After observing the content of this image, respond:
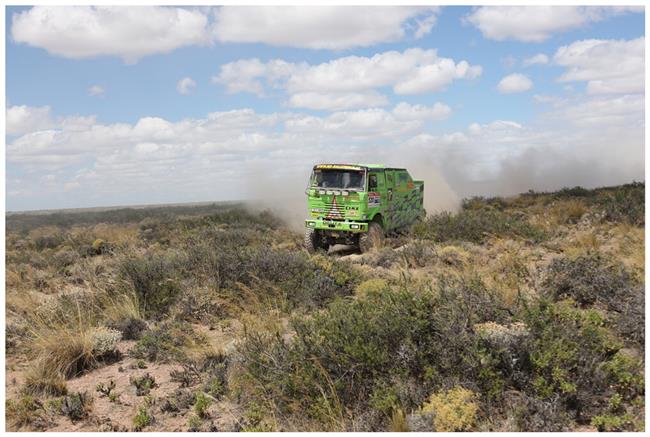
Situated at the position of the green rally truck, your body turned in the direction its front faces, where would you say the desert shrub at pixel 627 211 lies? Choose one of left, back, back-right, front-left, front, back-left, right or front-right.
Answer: back-left

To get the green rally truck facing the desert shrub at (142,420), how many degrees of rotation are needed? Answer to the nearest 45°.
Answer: approximately 45° to its left

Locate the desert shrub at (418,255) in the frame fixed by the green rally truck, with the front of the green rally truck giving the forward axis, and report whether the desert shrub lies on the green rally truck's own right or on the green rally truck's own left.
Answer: on the green rally truck's own left

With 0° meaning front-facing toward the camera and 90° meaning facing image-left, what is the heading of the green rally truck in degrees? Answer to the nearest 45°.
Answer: approximately 45°

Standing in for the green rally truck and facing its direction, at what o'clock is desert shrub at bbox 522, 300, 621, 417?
The desert shrub is roughly at 10 o'clock from the green rally truck.

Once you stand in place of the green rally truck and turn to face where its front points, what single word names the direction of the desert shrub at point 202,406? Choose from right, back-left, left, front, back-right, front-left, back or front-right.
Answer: front-left

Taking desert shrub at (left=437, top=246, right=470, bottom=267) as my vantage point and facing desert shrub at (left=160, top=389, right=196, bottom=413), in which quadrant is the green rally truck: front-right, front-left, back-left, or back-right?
back-right

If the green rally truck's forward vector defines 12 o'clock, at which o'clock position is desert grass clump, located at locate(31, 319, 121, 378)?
The desert grass clump is roughly at 11 o'clock from the green rally truck.

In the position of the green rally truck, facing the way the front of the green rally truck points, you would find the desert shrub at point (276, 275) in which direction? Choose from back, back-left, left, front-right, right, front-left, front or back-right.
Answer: front-left

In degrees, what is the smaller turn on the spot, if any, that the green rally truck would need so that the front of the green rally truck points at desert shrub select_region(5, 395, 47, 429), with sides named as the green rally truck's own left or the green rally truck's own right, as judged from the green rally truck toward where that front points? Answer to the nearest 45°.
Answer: approximately 45° to the green rally truck's own left

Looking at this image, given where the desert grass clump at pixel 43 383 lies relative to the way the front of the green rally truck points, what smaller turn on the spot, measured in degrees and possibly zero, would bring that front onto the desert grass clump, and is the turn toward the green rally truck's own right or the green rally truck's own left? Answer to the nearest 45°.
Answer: approximately 45° to the green rally truck's own left

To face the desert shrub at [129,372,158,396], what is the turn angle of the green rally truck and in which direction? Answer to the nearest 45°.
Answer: approximately 45° to its left

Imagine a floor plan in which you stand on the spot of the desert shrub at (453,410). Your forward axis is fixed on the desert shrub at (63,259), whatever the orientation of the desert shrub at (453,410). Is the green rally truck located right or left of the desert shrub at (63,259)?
right

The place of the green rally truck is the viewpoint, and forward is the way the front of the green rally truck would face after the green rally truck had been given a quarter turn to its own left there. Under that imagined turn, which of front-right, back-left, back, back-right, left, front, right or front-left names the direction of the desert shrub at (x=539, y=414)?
front-right
